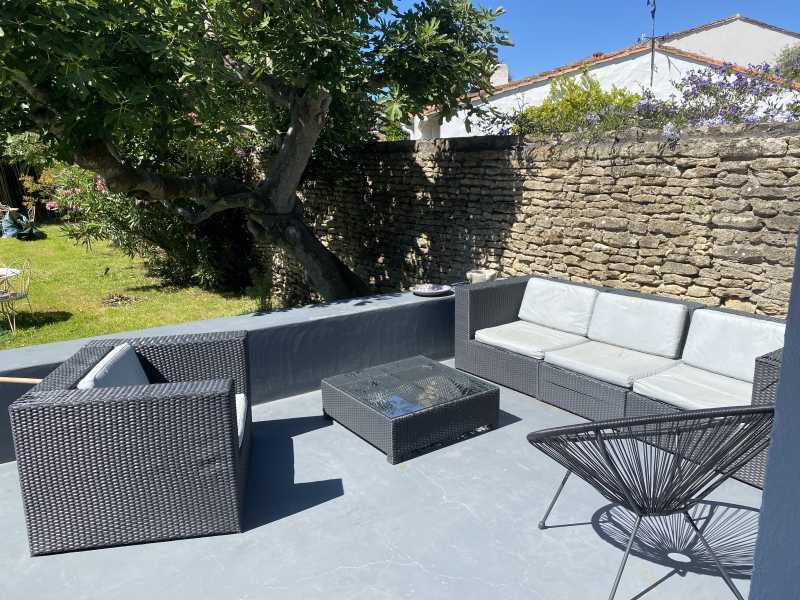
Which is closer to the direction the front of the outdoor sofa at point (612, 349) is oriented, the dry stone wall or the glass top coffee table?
the glass top coffee table

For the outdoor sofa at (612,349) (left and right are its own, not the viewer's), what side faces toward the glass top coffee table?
front

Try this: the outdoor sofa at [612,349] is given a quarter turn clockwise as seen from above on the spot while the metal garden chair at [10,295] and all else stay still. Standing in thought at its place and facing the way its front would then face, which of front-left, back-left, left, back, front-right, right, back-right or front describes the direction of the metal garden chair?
front-left

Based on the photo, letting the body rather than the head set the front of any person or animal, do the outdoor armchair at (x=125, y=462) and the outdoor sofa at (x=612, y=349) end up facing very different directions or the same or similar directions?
very different directions

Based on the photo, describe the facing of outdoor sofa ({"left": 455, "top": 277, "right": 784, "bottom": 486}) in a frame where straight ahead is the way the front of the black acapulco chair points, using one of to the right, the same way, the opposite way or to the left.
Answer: to the left

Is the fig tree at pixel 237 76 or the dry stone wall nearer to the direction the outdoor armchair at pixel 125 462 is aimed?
the dry stone wall

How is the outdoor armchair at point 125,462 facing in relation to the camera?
to the viewer's right

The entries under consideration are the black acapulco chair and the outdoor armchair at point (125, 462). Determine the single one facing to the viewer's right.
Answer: the outdoor armchair

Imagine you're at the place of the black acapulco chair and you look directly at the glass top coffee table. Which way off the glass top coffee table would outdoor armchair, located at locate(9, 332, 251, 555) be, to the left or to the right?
left

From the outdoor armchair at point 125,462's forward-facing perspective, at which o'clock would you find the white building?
The white building is roughly at 11 o'clock from the outdoor armchair.

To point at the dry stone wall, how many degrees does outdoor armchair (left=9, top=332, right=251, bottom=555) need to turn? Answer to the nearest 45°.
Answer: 0° — it already faces it

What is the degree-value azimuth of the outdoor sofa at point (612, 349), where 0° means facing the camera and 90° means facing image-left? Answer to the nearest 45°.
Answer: approximately 45°

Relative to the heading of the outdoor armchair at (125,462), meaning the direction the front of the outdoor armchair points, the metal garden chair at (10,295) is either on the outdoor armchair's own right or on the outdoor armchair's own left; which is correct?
on the outdoor armchair's own left

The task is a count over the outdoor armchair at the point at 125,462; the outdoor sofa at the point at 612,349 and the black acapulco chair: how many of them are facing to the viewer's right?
1
